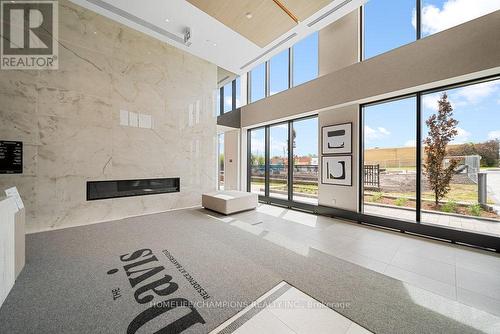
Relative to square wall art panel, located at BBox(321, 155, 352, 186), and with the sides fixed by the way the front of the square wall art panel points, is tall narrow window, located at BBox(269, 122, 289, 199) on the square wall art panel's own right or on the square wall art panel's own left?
on the square wall art panel's own right

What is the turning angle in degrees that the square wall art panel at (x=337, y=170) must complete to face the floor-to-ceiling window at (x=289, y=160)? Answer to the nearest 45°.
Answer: approximately 90° to its right

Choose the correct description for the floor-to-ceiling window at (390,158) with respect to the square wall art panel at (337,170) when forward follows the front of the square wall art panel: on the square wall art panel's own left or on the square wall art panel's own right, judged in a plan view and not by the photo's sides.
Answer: on the square wall art panel's own left

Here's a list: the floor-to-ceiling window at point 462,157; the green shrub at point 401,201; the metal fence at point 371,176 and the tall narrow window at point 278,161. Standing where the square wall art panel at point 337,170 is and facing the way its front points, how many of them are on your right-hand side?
1

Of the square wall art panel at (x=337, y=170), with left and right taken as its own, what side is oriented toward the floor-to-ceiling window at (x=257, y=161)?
right

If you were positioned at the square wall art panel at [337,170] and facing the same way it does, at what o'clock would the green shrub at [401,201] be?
The green shrub is roughly at 8 o'clock from the square wall art panel.

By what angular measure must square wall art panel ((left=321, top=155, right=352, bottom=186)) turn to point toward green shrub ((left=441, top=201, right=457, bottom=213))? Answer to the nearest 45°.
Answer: approximately 135° to its left

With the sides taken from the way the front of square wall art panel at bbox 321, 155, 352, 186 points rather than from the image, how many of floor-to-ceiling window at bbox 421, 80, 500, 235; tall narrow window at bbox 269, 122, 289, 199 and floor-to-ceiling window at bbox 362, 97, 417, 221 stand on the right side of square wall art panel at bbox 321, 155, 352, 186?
1

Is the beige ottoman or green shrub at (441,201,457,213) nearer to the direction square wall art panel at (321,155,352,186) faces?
the beige ottoman

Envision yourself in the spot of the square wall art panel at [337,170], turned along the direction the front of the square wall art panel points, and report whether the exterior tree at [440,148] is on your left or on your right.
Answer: on your left

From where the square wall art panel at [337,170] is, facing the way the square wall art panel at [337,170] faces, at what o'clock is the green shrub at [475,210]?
The green shrub is roughly at 8 o'clock from the square wall art panel.

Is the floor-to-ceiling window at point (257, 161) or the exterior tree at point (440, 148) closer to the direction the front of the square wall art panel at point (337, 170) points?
the floor-to-ceiling window

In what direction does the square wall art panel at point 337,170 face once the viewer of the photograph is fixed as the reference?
facing the viewer and to the left of the viewer

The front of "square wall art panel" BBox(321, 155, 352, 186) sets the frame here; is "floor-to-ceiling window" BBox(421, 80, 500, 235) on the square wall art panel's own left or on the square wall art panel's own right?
on the square wall art panel's own left

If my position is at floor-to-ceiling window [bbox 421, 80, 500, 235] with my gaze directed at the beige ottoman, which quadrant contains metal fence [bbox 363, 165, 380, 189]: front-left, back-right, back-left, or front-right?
front-right
